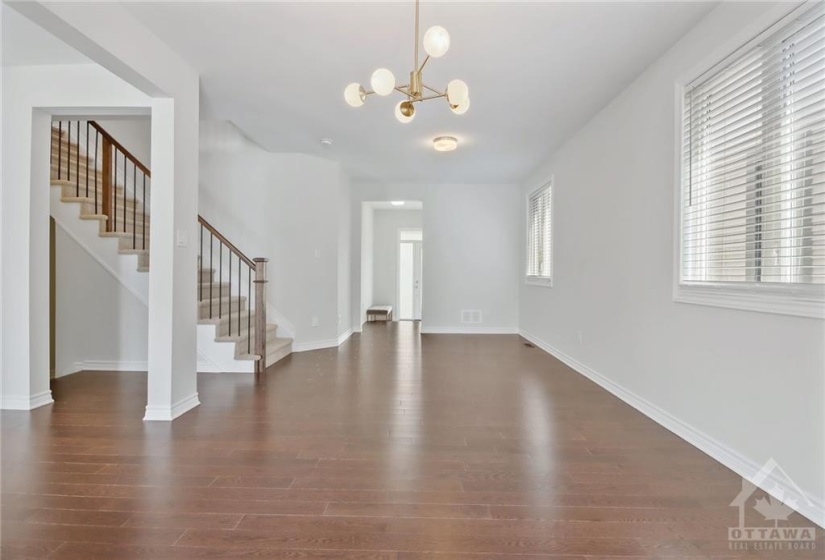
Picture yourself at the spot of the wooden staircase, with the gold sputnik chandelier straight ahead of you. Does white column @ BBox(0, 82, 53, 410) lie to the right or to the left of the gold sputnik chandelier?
right

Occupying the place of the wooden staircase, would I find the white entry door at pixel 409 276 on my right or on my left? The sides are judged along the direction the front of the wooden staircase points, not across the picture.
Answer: on my left

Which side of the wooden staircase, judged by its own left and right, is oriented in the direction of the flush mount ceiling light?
front

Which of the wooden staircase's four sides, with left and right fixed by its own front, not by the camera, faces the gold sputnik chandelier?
front

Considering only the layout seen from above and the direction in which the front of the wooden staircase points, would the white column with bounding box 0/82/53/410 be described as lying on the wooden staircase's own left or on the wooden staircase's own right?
on the wooden staircase's own right

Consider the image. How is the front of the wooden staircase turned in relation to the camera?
facing the viewer and to the right of the viewer

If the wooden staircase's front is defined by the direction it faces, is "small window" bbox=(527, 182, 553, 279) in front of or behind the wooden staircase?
in front

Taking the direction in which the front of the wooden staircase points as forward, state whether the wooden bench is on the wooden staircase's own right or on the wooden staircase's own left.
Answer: on the wooden staircase's own left

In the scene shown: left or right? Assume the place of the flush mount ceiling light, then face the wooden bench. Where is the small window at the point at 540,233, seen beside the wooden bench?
right

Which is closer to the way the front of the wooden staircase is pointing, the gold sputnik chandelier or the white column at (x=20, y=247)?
the gold sputnik chandelier
